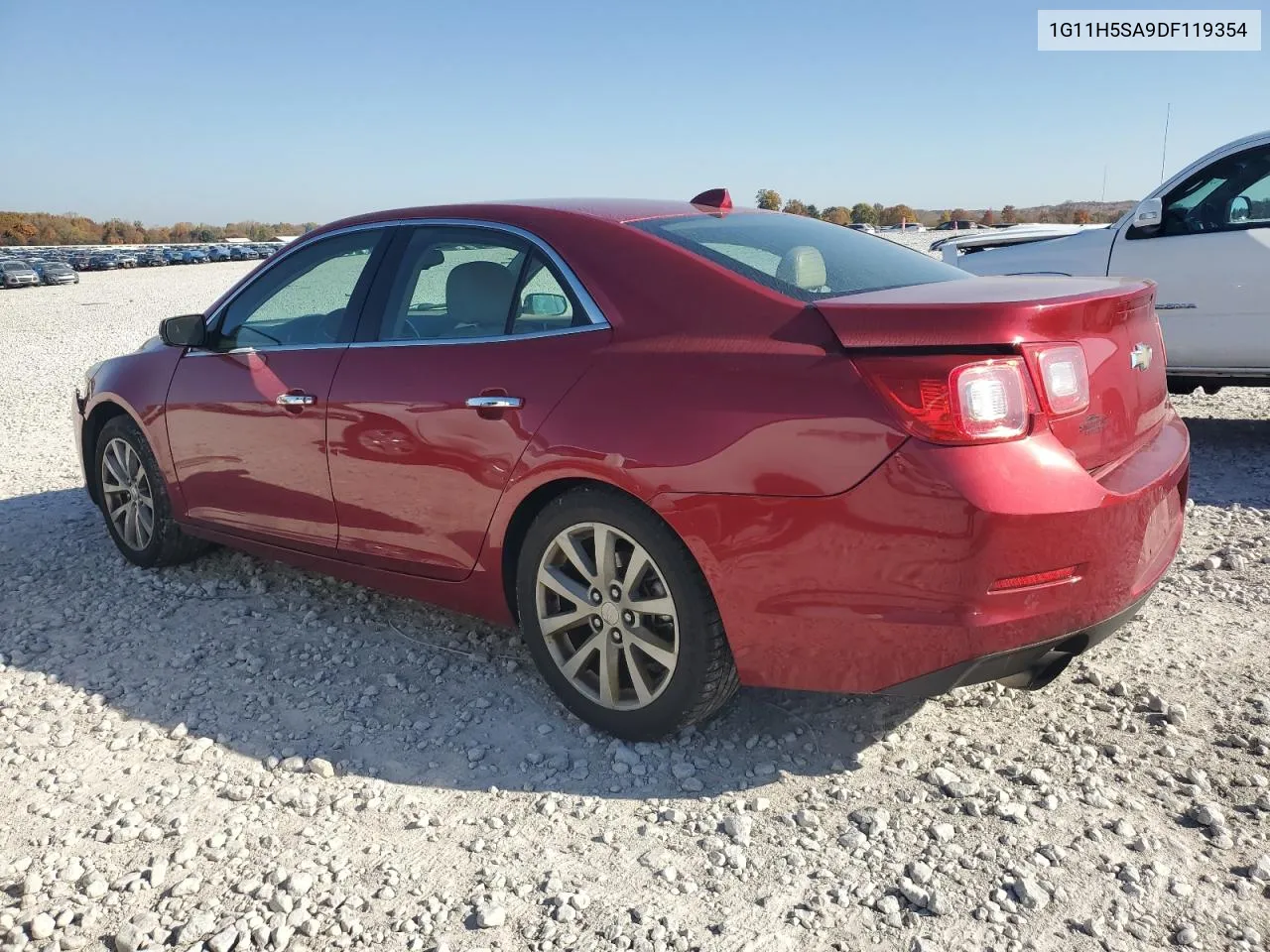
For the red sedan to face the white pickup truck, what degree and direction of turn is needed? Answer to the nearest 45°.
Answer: approximately 90° to its right

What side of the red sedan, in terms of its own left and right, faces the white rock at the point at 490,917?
left

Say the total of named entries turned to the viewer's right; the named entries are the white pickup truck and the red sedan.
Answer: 0

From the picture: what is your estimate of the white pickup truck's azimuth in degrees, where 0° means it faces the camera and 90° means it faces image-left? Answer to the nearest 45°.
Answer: approximately 90°

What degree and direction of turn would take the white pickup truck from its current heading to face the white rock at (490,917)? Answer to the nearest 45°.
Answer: approximately 90° to its left

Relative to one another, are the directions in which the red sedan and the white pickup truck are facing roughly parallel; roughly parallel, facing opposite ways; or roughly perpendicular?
roughly parallel

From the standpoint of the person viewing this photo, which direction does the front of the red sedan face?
facing away from the viewer and to the left of the viewer
